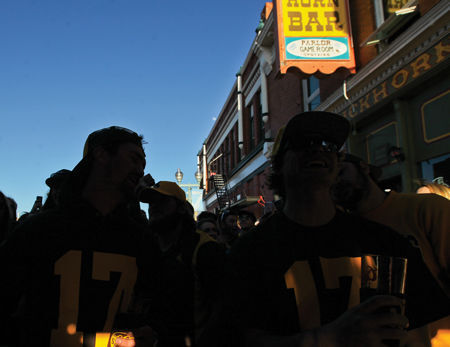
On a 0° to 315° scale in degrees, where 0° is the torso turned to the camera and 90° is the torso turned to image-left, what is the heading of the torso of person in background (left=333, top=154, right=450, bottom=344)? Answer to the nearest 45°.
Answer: approximately 90°

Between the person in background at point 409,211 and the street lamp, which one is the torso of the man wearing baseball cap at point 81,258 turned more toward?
the person in background

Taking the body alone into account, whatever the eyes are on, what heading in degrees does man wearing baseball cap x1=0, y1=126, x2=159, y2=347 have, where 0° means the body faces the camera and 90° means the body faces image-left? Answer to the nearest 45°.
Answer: approximately 315°

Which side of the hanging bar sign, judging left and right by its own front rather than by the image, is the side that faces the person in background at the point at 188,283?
front

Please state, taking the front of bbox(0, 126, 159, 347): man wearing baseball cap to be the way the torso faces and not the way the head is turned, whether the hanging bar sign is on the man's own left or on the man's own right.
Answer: on the man's own left

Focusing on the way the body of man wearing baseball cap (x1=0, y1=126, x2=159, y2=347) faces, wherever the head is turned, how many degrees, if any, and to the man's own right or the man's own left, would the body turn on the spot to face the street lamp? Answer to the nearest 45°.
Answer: approximately 135° to the man's own left

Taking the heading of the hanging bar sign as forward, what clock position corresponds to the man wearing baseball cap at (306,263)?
The man wearing baseball cap is roughly at 12 o'clock from the hanging bar sign.

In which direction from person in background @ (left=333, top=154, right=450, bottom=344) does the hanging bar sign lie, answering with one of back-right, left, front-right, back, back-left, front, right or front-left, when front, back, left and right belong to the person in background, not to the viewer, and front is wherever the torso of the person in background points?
right
